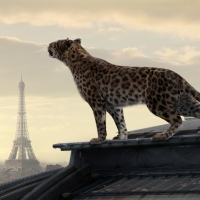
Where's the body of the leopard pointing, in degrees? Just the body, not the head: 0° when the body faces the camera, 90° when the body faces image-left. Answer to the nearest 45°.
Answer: approximately 90°
